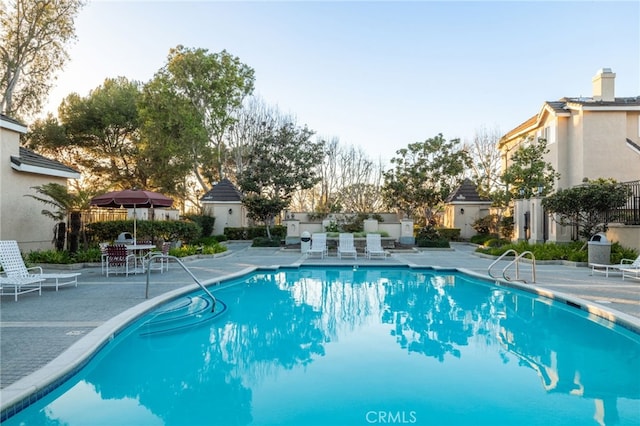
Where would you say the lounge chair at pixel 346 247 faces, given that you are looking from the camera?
facing the viewer

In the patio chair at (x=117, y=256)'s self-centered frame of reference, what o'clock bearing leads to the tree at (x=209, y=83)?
The tree is roughly at 11 o'clock from the patio chair.

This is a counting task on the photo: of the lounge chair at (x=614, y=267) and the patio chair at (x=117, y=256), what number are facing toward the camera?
0

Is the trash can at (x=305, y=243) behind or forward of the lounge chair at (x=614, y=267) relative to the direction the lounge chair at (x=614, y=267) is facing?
forward

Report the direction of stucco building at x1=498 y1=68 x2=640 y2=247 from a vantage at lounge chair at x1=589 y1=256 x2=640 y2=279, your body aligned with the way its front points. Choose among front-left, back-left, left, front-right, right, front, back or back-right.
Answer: right

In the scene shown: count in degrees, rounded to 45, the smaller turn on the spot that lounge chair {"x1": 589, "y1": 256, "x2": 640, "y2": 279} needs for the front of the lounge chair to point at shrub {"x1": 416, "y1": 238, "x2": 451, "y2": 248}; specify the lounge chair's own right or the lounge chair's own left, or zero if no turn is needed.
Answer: approximately 45° to the lounge chair's own right

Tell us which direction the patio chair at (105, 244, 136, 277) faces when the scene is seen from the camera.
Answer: facing away from the viewer and to the right of the viewer

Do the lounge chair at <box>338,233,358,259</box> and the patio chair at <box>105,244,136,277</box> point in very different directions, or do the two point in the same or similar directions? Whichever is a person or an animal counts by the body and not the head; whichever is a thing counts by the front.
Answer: very different directions

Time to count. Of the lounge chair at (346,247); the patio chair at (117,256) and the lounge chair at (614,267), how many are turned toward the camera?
1

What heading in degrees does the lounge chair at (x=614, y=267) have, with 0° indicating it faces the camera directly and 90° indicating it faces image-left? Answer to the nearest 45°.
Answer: approximately 90°
